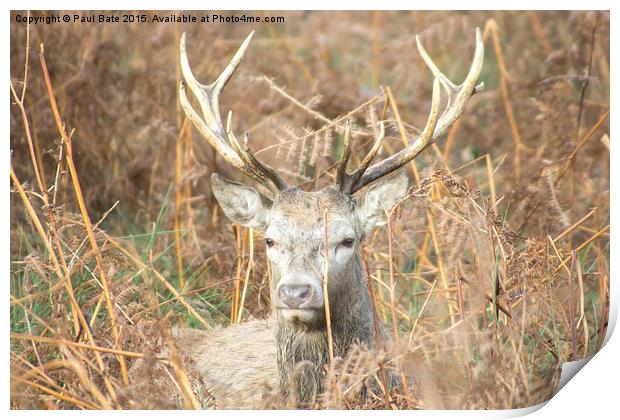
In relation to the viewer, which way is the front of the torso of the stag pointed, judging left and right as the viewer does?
facing the viewer and to the right of the viewer
